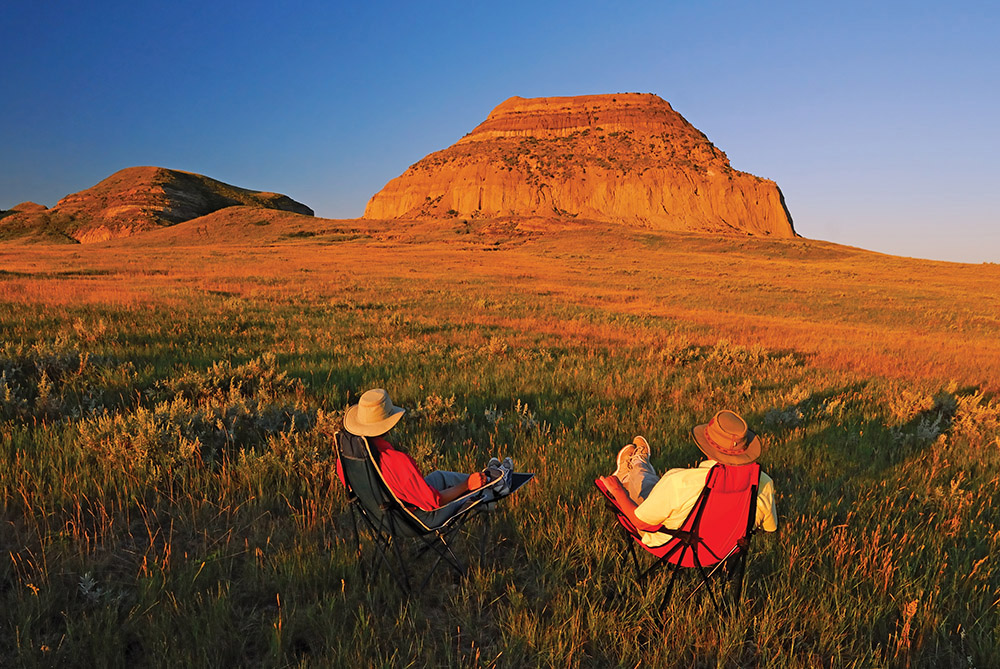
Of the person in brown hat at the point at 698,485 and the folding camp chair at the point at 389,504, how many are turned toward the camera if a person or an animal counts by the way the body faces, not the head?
0

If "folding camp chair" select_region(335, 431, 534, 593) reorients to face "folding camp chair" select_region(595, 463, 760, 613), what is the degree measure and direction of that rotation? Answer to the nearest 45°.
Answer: approximately 45° to its right

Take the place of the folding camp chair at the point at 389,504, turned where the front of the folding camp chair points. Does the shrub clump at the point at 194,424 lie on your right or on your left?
on your left

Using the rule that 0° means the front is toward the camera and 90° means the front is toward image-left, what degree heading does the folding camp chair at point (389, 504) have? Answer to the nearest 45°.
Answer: approximately 225°

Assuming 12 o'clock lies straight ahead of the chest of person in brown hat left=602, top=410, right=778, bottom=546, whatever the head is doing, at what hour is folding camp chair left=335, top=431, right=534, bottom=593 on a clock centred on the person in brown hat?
The folding camp chair is roughly at 10 o'clock from the person in brown hat.

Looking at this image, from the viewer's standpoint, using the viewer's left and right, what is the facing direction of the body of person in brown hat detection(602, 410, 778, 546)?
facing away from the viewer and to the left of the viewer

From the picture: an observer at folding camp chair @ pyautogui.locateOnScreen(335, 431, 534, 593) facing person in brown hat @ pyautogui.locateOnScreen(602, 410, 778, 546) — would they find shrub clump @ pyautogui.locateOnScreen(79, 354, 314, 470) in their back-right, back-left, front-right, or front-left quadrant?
back-left

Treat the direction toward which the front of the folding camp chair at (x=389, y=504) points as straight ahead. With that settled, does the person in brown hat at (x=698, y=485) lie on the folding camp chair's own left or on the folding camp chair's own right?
on the folding camp chair's own right
